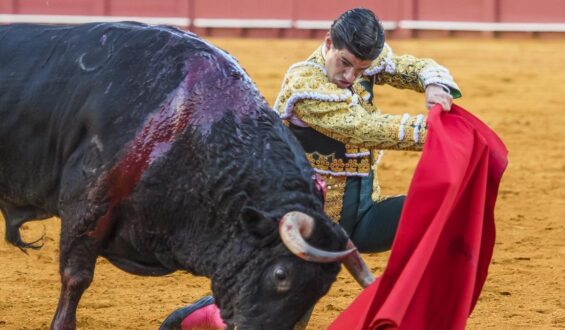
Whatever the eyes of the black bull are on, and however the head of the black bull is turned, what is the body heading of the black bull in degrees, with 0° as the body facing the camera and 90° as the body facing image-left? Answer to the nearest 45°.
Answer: approximately 270°
